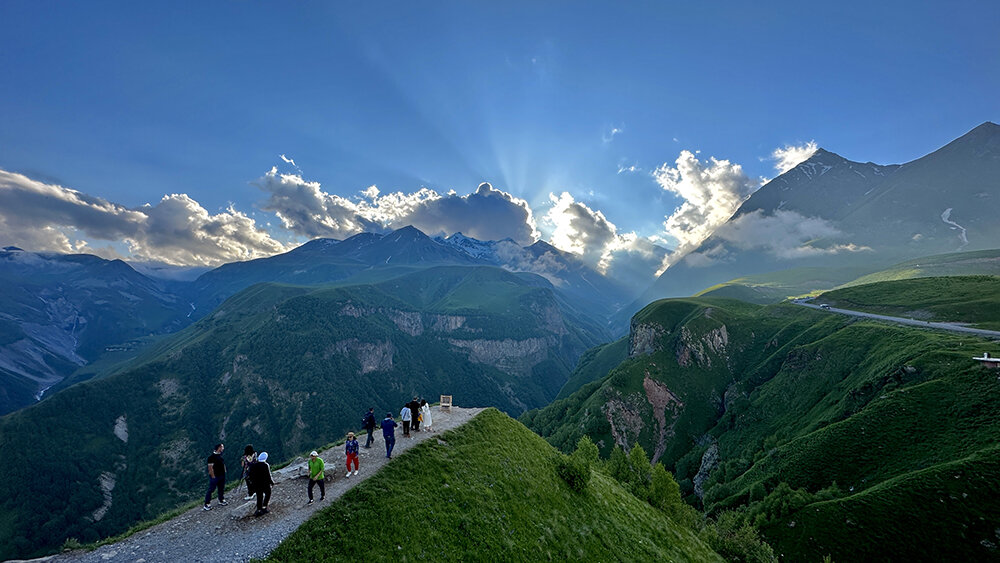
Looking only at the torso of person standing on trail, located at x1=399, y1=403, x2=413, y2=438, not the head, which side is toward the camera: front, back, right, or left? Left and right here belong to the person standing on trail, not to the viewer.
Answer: back

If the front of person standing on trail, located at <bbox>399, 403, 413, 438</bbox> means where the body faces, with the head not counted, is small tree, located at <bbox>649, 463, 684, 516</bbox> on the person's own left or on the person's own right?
on the person's own right

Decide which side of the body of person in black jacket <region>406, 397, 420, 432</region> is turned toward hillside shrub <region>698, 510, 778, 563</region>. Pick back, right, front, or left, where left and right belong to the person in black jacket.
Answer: right

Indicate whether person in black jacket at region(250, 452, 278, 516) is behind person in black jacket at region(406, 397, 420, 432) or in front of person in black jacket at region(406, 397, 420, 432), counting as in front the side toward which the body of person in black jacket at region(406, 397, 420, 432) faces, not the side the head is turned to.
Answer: behind

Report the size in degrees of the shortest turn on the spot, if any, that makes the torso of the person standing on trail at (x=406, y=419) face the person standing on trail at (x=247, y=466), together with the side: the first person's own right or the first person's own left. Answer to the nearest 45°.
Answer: approximately 135° to the first person's own left

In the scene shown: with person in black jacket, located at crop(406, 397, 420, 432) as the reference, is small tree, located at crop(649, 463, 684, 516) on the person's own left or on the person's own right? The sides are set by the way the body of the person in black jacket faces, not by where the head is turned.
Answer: on the person's own right

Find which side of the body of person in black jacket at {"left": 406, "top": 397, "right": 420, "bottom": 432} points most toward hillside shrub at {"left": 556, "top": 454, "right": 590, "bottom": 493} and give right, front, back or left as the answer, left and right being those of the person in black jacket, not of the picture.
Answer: right

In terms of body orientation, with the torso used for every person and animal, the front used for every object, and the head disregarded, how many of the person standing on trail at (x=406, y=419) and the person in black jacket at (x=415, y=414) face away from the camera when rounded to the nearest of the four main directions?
2

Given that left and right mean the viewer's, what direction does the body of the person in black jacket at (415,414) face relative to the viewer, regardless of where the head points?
facing away from the viewer
